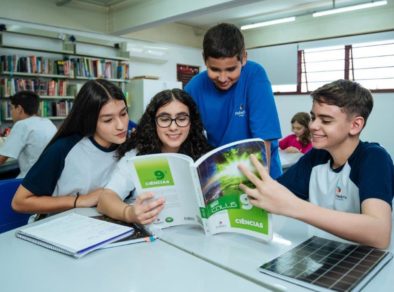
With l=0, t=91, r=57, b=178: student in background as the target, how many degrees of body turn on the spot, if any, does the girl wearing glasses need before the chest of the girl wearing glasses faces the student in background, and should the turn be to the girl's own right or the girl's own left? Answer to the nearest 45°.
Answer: approximately 135° to the girl's own right

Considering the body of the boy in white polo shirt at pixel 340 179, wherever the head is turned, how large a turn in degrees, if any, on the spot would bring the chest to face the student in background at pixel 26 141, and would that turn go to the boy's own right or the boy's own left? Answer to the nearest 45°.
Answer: approximately 90° to the boy's own right

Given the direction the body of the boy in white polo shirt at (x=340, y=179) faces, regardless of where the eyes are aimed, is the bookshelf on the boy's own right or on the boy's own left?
on the boy's own right

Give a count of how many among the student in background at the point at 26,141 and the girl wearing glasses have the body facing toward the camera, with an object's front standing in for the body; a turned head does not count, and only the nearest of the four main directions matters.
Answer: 1

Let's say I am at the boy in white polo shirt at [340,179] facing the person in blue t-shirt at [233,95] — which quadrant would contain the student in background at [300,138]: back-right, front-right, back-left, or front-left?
front-right

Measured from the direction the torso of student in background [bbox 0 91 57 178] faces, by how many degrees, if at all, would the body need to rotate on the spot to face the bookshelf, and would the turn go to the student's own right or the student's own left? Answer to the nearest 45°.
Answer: approximately 45° to the student's own right

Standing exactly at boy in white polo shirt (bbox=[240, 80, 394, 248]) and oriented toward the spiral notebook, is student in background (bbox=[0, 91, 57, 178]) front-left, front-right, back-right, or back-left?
front-right

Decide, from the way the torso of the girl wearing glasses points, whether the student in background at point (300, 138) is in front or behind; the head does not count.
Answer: behind

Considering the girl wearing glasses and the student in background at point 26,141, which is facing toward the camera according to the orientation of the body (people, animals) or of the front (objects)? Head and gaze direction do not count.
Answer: the girl wearing glasses

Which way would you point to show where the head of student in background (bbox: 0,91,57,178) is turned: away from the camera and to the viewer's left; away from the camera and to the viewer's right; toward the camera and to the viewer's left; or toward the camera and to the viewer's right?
away from the camera and to the viewer's left

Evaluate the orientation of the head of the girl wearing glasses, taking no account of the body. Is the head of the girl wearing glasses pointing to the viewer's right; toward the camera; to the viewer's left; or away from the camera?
toward the camera

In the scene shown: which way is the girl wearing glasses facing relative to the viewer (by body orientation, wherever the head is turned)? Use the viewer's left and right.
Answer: facing the viewer
